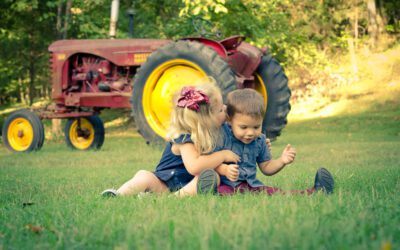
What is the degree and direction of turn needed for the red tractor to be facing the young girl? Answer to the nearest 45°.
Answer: approximately 135° to its left

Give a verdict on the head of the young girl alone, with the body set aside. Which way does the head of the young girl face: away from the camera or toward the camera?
away from the camera

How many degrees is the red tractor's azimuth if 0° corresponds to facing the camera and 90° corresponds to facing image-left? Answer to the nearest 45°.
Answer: approximately 135°

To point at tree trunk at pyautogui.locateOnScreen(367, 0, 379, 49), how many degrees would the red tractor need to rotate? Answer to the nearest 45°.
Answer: approximately 90° to its right

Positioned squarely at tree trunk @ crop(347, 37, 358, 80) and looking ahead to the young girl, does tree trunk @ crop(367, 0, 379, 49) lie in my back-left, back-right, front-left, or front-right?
back-left

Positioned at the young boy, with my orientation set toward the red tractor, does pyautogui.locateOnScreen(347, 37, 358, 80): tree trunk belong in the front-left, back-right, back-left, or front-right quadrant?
front-right

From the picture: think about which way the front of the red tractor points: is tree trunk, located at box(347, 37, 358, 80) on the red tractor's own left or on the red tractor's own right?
on the red tractor's own right
